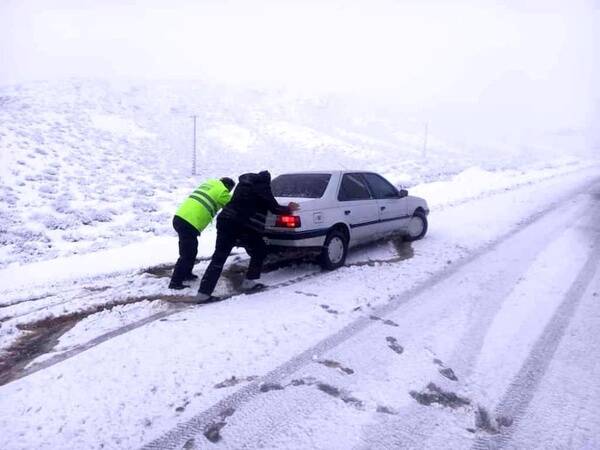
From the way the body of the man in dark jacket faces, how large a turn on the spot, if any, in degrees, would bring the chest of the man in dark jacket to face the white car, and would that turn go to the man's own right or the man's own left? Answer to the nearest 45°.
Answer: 0° — they already face it

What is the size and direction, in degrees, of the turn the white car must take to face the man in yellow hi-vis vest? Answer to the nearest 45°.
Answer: approximately 180°

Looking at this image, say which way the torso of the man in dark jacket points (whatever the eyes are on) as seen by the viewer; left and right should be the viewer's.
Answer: facing away from the viewer and to the right of the viewer

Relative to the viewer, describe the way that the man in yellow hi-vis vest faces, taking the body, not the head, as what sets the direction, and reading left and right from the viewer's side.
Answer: facing away from the viewer and to the right of the viewer

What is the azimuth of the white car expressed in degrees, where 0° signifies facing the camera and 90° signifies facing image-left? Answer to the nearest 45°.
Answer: approximately 225°
